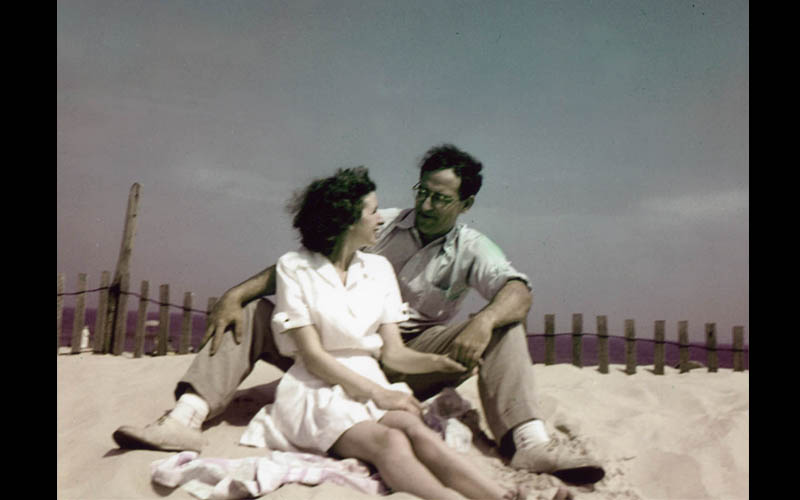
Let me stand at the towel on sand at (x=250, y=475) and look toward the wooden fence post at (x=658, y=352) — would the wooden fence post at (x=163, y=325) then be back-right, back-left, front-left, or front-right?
front-left

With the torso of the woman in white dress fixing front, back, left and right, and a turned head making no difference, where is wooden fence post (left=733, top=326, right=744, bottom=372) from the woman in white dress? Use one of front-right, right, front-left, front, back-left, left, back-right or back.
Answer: left

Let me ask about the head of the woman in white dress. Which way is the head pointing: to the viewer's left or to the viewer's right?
to the viewer's right

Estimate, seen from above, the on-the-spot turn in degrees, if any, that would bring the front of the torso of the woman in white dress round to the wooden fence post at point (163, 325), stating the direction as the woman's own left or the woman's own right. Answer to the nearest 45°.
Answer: approximately 180°

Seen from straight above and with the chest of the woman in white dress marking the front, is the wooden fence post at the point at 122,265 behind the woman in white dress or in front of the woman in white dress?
behind

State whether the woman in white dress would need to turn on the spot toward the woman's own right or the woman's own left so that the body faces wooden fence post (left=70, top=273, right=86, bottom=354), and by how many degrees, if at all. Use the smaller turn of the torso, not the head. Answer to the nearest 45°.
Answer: approximately 180°

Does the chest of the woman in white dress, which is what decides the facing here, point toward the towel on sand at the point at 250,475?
no

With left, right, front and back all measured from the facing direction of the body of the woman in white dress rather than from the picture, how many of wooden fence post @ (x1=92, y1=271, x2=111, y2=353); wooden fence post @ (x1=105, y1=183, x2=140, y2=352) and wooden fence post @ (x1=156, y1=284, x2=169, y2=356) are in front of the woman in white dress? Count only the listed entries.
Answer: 0

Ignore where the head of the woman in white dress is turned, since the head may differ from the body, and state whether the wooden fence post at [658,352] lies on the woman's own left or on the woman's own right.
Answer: on the woman's own left

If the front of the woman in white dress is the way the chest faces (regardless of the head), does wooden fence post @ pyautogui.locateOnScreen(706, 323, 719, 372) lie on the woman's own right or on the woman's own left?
on the woman's own left

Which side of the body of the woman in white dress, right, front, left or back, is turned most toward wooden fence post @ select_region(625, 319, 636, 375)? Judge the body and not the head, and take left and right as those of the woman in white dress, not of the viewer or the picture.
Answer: left

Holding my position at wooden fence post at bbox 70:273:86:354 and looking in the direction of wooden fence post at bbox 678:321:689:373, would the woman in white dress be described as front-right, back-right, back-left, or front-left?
front-right

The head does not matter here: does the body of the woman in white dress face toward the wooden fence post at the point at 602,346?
no

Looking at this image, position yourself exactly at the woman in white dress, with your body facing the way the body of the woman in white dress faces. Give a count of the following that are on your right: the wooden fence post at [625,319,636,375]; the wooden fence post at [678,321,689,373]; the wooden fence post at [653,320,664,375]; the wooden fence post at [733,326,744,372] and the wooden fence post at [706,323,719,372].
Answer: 0

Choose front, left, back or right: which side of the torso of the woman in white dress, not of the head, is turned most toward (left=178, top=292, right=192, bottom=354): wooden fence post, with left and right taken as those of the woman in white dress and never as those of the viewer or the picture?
back

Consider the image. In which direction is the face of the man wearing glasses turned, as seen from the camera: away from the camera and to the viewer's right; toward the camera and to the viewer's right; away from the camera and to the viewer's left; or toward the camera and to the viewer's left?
toward the camera and to the viewer's left

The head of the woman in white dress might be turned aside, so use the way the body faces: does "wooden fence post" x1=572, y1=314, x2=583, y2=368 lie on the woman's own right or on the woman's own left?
on the woman's own left
